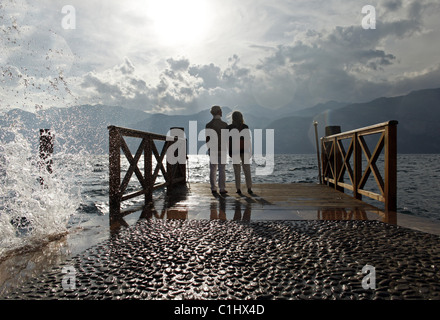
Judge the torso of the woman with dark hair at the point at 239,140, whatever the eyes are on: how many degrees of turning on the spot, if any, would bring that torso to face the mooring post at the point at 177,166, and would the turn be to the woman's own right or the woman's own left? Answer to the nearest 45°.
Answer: approximately 45° to the woman's own left

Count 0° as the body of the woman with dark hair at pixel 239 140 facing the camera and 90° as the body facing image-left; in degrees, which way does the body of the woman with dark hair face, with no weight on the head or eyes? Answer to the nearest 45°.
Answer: approximately 180°

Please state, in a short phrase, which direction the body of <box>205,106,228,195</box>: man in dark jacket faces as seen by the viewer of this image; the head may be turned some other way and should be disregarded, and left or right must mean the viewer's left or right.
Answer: facing away from the viewer

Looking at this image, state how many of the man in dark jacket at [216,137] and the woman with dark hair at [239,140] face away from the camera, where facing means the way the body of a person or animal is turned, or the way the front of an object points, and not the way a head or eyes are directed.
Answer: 2
